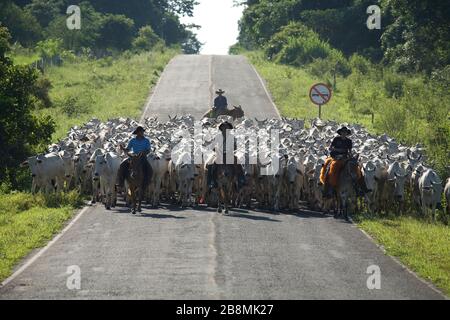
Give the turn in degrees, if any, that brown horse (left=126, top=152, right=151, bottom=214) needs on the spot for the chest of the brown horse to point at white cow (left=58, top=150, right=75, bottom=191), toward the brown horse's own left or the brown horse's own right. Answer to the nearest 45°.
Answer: approximately 135° to the brown horse's own right

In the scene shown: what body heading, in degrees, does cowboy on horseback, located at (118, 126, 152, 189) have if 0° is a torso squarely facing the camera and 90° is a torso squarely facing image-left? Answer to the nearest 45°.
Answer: approximately 0°

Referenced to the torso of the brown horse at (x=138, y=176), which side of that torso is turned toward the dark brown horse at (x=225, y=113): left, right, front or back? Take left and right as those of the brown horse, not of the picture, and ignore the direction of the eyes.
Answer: back

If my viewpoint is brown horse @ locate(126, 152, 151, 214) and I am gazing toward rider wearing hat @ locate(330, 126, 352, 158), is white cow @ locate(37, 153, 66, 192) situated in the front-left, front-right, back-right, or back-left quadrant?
back-left

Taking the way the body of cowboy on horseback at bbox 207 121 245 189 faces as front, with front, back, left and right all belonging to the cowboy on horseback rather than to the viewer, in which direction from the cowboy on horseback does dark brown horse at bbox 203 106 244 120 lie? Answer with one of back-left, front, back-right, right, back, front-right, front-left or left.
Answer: back

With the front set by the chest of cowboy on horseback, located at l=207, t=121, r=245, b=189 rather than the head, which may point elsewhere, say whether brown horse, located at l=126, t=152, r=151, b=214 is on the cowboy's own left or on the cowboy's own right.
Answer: on the cowboy's own right
